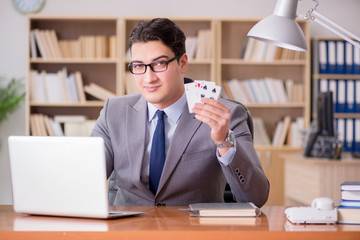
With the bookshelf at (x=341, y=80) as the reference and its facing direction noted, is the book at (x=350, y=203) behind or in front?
in front

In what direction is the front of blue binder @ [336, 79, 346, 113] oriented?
toward the camera

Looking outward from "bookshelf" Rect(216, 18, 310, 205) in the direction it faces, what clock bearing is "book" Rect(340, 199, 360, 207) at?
The book is roughly at 12 o'clock from the bookshelf.

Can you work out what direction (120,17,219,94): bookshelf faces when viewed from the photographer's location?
facing the viewer

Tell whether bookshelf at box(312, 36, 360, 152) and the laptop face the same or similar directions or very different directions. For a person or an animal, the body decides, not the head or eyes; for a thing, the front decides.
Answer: very different directions

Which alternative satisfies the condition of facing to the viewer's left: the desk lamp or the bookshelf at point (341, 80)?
the desk lamp

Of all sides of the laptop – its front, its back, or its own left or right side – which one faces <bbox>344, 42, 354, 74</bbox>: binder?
front

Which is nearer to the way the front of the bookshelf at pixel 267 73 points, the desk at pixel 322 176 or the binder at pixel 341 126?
the desk

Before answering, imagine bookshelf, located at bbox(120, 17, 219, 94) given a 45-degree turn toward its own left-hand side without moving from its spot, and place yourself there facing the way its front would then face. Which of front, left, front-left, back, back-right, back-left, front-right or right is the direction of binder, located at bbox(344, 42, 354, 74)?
front-left

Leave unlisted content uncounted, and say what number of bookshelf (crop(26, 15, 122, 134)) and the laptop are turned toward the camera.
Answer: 1

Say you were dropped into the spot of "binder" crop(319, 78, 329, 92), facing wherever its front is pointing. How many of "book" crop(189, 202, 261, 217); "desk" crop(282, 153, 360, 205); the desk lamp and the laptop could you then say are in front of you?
4

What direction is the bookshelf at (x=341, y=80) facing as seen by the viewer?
toward the camera

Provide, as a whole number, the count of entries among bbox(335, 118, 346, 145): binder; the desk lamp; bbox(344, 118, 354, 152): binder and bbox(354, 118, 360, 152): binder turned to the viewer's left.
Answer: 1

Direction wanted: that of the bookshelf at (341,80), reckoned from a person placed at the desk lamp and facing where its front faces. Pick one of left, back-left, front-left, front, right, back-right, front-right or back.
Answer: right

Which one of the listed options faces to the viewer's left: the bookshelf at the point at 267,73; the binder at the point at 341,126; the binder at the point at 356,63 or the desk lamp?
the desk lamp

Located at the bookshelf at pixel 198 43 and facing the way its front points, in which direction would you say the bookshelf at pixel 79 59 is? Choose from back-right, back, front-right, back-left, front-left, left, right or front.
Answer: right

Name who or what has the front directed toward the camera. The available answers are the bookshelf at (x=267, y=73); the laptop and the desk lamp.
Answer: the bookshelf

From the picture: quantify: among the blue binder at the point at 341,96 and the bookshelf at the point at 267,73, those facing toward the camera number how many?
2
